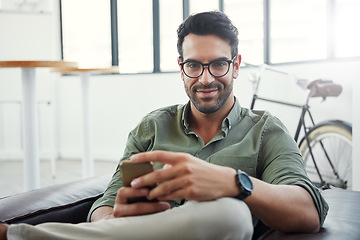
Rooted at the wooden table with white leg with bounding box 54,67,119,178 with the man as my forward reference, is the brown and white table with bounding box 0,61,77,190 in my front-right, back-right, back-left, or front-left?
front-right

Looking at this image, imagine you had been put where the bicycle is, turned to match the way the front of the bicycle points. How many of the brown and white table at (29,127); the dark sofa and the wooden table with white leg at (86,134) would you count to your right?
0

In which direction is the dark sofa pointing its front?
toward the camera

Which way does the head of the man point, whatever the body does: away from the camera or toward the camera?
toward the camera

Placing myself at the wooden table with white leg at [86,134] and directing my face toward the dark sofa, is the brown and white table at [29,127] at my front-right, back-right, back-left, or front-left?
front-right

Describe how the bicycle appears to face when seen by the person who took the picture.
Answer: facing away from the viewer and to the left of the viewer

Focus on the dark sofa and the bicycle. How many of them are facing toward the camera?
1

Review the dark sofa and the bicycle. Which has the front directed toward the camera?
the dark sofa

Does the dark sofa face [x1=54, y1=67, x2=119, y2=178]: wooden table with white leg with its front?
no

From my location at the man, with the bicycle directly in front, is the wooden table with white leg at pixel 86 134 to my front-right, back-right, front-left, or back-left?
front-left

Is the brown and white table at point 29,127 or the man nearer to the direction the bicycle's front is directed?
the brown and white table

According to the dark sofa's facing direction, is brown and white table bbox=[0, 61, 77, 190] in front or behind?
behind

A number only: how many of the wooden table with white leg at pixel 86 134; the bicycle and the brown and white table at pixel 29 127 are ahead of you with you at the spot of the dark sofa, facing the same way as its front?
0

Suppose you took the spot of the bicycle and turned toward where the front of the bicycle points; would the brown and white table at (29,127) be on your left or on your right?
on your left

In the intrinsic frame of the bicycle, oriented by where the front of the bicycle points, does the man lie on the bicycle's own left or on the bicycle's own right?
on the bicycle's own left

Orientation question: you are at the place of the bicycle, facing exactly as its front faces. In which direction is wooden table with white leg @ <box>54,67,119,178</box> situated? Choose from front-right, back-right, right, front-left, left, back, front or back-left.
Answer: front-left

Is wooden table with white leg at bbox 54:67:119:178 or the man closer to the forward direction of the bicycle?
the wooden table with white leg
